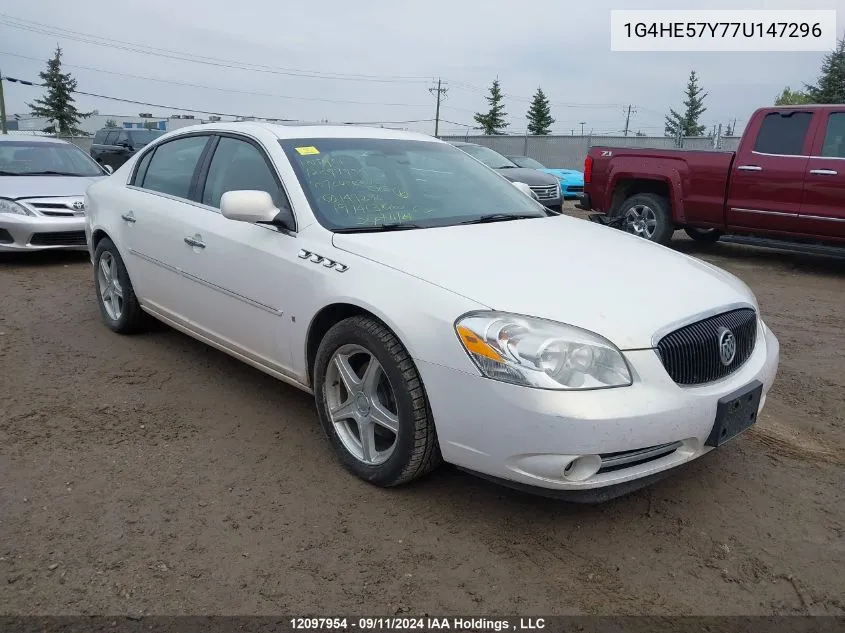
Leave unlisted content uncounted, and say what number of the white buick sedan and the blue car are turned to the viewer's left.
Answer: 0

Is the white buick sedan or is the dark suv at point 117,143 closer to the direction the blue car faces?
the white buick sedan

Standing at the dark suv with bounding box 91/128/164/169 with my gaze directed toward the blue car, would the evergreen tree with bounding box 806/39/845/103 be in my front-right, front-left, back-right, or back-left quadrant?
front-left

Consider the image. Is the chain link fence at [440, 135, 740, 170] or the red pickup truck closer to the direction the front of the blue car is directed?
the red pickup truck

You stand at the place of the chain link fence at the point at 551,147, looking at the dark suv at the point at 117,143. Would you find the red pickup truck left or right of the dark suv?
left

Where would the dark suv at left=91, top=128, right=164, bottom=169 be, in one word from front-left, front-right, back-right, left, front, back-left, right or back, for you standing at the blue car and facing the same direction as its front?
back-right

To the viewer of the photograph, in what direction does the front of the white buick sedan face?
facing the viewer and to the right of the viewer

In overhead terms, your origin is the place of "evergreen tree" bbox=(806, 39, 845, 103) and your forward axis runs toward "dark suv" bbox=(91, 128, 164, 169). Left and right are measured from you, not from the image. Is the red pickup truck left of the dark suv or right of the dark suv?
left

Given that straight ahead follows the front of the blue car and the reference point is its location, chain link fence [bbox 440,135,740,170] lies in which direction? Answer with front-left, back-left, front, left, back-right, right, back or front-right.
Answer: back-left

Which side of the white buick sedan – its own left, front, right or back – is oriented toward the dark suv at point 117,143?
back

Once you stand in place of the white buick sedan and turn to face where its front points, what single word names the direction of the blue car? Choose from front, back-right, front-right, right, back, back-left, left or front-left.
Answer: back-left

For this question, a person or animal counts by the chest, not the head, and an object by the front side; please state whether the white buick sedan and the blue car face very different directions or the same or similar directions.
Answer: same or similar directions
